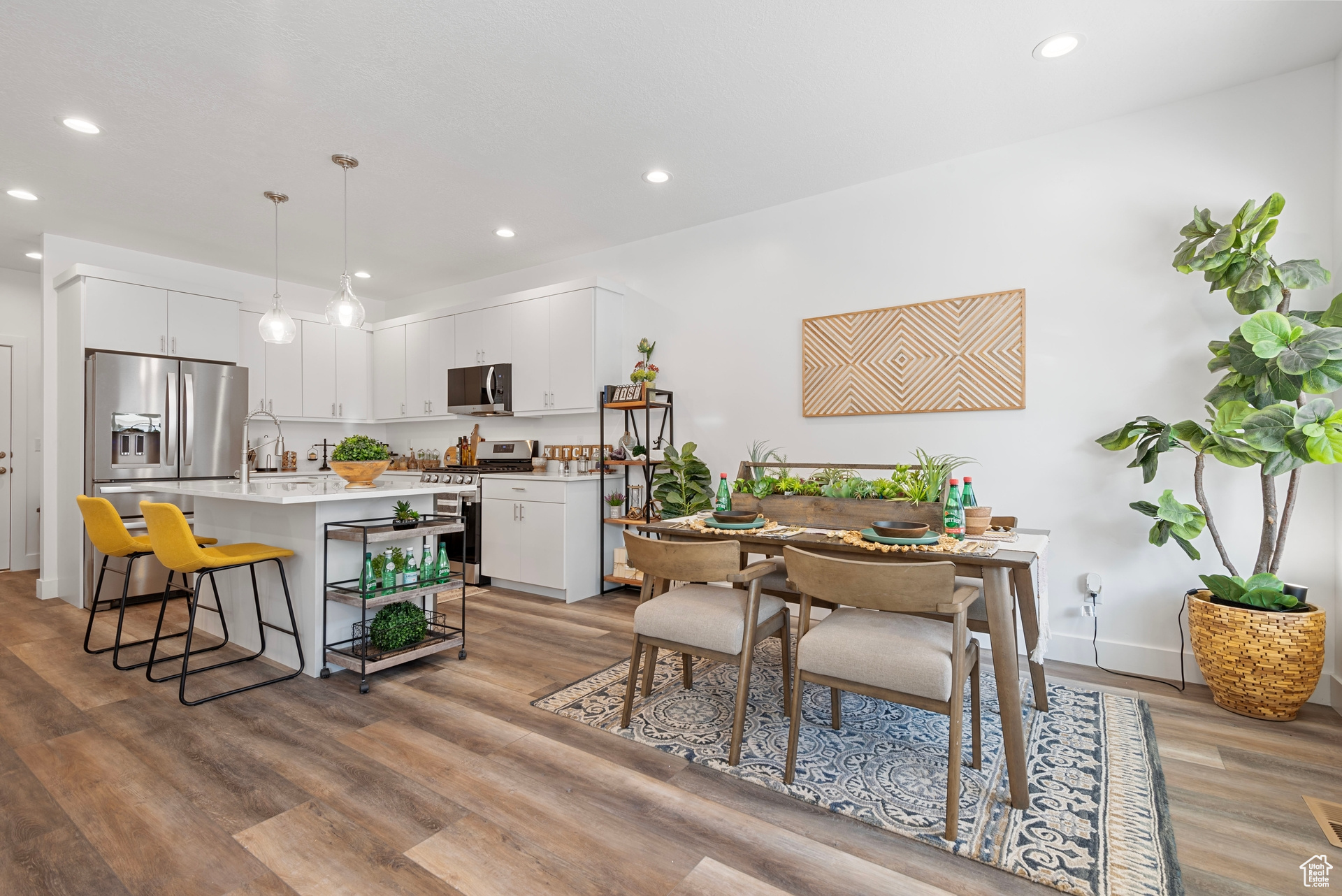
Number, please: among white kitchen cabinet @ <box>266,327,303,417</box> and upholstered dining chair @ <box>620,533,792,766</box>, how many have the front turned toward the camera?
1

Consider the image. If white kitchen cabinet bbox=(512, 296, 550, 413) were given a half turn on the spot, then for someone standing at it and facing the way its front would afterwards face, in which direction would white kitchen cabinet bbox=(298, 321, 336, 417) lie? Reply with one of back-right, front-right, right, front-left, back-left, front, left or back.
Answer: left

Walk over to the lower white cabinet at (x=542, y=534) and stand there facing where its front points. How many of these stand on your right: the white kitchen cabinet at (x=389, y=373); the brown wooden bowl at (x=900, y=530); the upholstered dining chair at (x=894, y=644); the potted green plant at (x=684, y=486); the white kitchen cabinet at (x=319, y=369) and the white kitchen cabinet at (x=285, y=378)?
3

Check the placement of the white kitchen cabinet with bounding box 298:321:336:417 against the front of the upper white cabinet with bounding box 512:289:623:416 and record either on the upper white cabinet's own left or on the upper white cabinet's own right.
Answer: on the upper white cabinet's own right

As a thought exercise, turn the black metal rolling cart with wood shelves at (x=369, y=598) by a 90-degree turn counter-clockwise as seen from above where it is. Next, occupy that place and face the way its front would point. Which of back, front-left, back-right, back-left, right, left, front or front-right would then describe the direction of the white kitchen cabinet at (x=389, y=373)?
front-left

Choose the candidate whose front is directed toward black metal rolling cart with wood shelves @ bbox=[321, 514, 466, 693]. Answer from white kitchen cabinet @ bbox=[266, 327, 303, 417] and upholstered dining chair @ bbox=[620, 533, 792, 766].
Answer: the white kitchen cabinet

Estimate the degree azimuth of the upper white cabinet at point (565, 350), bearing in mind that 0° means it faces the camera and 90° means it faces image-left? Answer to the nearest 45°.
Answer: approximately 45°

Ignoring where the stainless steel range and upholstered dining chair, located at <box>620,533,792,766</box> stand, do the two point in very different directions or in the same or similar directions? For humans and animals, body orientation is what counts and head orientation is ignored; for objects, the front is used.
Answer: very different directions

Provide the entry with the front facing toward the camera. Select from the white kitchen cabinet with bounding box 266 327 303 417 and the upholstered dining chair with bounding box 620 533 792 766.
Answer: the white kitchen cabinet

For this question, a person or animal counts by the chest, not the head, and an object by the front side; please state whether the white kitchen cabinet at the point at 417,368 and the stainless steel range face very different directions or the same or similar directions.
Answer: same or similar directions

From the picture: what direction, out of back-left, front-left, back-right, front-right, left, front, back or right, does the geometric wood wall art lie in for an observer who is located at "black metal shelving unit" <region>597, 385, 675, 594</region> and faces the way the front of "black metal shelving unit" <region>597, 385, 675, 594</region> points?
left

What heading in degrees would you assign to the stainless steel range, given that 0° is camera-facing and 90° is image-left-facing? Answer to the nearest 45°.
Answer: approximately 45°

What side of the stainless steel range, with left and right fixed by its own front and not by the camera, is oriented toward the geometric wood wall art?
left

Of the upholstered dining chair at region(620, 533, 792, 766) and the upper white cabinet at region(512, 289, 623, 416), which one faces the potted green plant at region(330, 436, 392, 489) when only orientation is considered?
the upper white cabinet

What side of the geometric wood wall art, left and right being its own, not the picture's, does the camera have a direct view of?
front

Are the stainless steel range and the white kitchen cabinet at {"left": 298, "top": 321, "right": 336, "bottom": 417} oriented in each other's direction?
no

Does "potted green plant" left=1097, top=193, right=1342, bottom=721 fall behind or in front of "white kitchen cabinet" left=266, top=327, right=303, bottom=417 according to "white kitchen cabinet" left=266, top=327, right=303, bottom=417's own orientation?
in front

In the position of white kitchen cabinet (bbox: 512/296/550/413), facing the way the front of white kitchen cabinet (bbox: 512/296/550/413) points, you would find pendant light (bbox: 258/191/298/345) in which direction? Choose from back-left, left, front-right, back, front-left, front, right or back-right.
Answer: front

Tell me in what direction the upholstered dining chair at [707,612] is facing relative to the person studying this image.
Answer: facing away from the viewer and to the right of the viewer

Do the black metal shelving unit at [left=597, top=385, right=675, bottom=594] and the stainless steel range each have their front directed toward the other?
no

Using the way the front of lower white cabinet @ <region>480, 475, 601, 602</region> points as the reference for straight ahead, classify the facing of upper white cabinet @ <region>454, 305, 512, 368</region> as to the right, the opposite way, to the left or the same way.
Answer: the same way

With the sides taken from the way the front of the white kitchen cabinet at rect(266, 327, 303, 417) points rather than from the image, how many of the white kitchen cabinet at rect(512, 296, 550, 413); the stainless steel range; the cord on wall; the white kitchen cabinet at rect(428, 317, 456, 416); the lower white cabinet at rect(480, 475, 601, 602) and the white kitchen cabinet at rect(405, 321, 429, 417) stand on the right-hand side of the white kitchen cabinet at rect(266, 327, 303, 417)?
0
